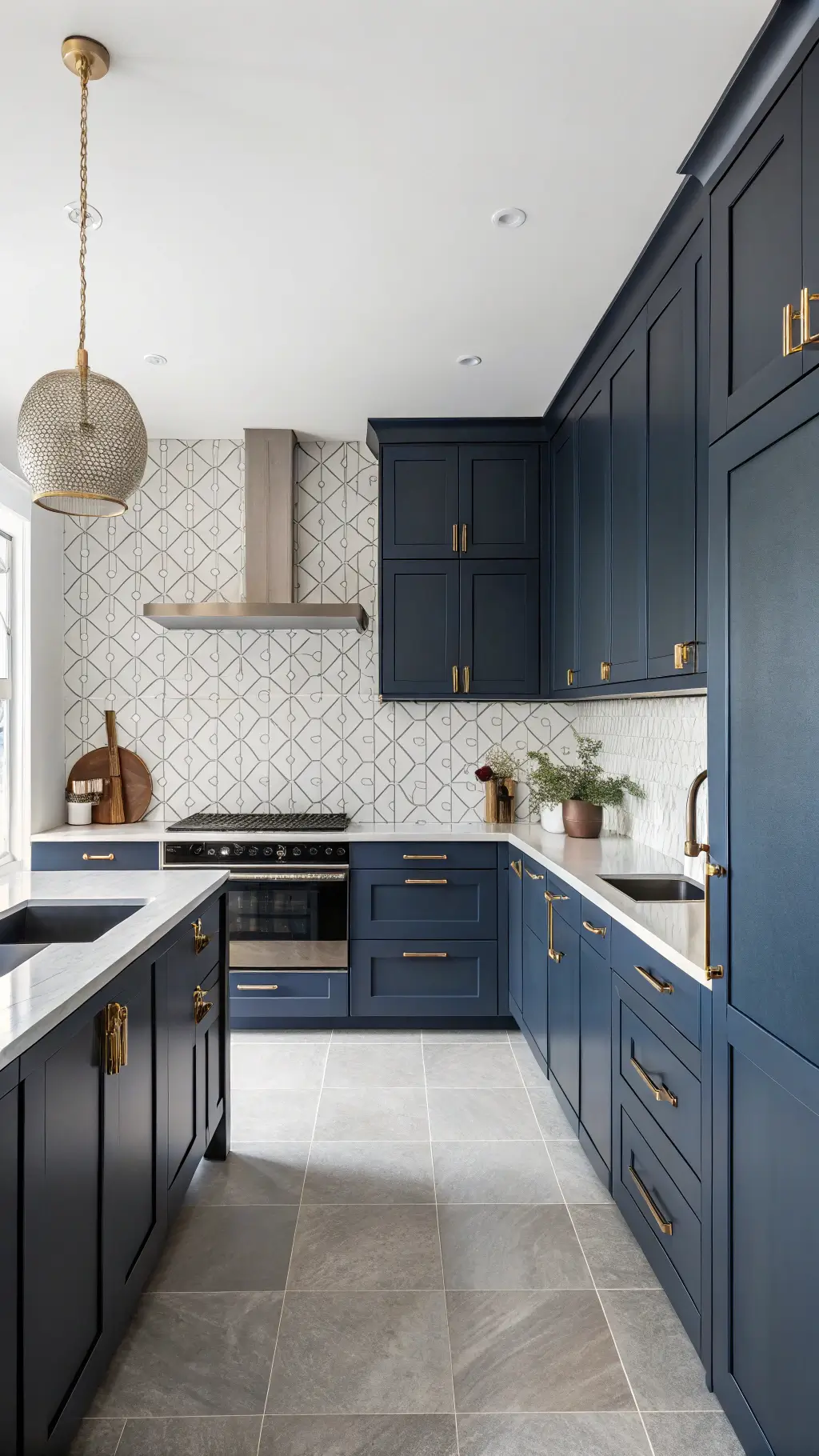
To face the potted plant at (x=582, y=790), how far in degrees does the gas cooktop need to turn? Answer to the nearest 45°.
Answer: approximately 90° to its left

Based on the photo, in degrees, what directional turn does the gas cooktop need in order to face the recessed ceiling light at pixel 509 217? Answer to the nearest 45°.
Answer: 0° — it already faces it

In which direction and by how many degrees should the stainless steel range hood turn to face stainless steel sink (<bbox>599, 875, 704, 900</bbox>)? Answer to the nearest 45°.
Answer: approximately 45° to its left

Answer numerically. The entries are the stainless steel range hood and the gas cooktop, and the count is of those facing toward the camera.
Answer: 2

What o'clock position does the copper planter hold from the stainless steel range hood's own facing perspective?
The copper planter is roughly at 10 o'clock from the stainless steel range hood.

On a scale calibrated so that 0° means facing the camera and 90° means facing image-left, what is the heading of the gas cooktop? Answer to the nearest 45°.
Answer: approximately 0°

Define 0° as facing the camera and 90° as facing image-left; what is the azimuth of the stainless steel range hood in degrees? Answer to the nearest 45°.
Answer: approximately 0°

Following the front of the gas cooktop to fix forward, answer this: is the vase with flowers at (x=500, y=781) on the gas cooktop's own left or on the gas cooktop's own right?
on the gas cooktop's own left

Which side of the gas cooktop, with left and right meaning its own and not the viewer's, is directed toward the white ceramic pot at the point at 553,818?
left
